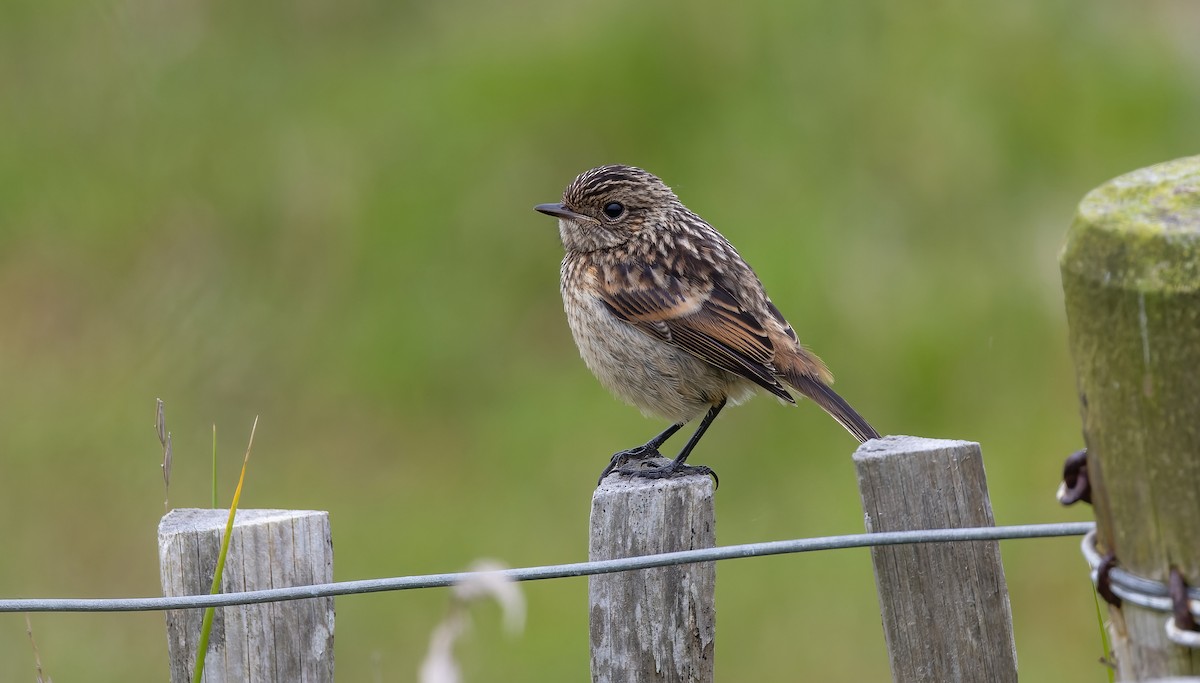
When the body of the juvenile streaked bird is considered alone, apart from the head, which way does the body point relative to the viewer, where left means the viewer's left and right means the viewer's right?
facing to the left of the viewer
